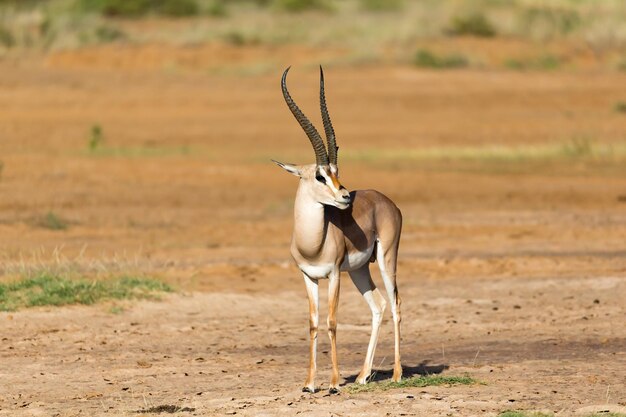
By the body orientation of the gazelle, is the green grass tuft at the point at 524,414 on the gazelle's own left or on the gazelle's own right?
on the gazelle's own left

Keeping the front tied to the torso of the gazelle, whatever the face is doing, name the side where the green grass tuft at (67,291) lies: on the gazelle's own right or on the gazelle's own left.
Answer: on the gazelle's own right

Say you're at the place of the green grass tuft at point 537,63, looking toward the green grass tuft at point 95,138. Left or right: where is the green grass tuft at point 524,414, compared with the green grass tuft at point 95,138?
left

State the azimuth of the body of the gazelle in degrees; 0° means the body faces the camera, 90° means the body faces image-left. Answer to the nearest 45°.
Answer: approximately 45°

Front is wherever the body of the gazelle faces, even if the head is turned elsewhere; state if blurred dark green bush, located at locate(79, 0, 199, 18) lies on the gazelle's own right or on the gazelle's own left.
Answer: on the gazelle's own right

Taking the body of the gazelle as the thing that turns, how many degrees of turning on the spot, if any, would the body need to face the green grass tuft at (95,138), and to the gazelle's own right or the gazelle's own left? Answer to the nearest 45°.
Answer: approximately 135° to the gazelle's own right
